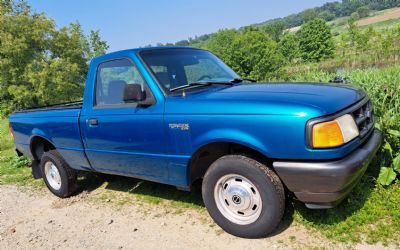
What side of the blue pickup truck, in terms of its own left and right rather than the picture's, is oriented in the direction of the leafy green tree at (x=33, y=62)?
back

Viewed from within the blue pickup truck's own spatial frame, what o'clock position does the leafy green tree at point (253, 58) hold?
The leafy green tree is roughly at 8 o'clock from the blue pickup truck.

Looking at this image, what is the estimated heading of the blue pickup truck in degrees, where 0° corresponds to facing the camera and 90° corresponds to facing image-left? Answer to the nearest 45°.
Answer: approximately 315°
